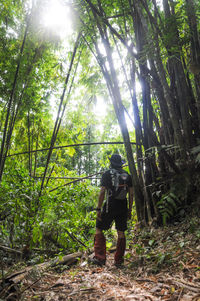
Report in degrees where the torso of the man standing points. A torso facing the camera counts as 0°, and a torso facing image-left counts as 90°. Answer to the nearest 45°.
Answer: approximately 180°

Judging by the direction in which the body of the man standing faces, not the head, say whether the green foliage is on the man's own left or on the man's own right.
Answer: on the man's own left
